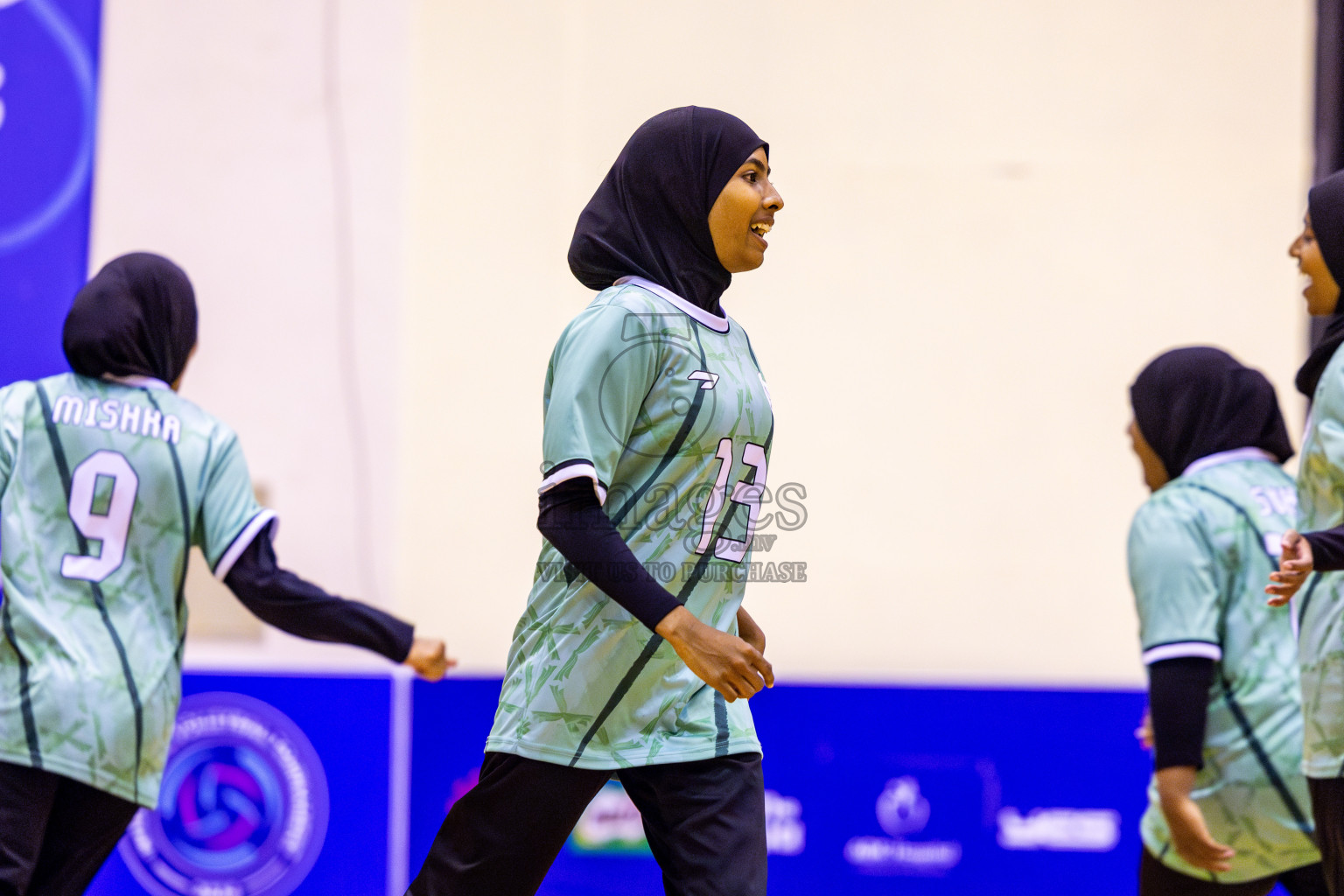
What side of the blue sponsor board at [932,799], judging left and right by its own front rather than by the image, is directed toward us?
front

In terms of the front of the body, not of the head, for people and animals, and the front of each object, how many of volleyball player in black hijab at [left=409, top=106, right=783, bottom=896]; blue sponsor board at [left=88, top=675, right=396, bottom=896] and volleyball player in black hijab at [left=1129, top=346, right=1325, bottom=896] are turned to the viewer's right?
1

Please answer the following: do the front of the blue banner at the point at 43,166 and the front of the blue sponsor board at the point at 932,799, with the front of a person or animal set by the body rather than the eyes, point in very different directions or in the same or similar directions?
same or similar directions

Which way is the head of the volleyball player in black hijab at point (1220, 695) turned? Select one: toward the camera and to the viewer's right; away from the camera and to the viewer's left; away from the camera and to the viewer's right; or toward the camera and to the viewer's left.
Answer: away from the camera and to the viewer's left

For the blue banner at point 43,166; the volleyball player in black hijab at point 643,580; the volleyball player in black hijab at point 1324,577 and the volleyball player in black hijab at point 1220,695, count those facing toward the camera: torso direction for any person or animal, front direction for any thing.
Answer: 1

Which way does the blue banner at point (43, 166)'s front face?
toward the camera

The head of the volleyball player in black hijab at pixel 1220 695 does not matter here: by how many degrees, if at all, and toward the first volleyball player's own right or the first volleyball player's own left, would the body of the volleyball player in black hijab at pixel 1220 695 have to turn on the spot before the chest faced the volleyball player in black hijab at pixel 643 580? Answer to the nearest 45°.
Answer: approximately 90° to the first volleyball player's own left

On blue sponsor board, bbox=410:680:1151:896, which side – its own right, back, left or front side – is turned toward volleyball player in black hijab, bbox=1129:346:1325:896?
front

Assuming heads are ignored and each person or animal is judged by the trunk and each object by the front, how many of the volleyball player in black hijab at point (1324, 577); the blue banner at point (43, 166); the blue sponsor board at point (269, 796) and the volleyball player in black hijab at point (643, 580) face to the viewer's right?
1

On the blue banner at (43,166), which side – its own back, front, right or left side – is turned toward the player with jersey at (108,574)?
front

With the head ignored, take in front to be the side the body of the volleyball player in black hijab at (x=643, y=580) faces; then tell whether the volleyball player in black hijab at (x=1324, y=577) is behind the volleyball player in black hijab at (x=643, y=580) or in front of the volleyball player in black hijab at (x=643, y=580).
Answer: in front
